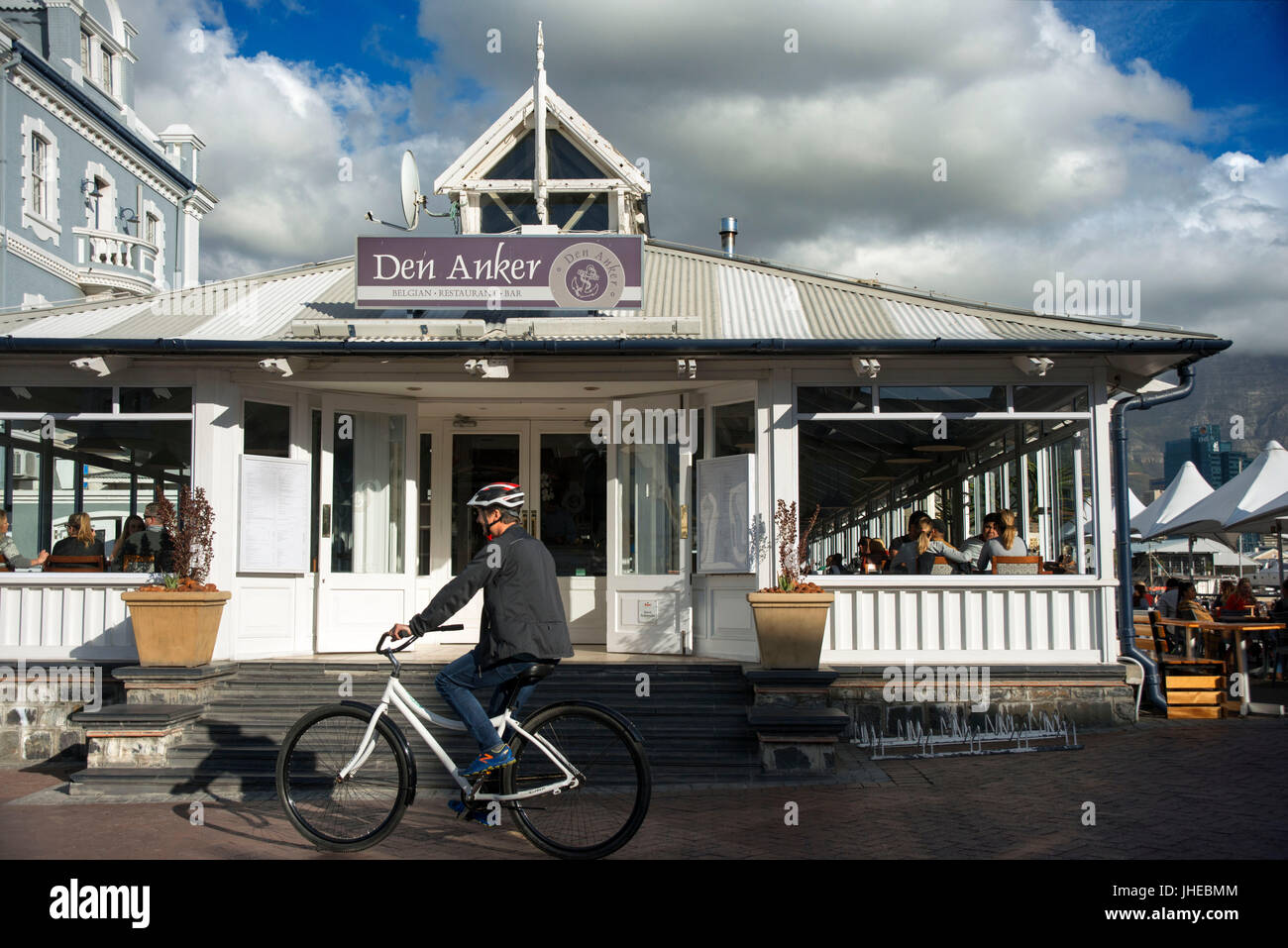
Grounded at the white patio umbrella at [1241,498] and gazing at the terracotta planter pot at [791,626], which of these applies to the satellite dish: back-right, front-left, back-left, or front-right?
front-right

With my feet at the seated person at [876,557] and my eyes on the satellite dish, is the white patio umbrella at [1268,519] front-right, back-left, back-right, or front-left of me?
back-right

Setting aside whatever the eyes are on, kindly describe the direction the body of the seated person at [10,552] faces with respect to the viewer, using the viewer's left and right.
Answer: facing to the right of the viewer

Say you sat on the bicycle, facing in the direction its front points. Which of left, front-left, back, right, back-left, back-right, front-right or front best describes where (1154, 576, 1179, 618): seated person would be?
back-right

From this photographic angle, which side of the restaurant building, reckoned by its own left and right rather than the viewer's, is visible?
front

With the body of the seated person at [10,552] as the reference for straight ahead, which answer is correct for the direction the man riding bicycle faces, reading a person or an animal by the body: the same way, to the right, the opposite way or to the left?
the opposite way

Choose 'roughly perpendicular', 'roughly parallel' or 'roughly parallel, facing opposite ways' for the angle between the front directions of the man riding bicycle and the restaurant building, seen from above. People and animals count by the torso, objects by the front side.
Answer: roughly perpendicular

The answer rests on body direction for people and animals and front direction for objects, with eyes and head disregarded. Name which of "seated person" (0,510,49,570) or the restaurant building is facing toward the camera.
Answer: the restaurant building

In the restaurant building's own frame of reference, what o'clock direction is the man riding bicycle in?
The man riding bicycle is roughly at 12 o'clock from the restaurant building.

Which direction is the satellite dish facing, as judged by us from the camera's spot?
facing to the left of the viewer

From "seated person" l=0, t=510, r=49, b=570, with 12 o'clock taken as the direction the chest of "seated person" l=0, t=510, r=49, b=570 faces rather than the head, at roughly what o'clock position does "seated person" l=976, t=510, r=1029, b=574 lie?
"seated person" l=976, t=510, r=1029, b=574 is roughly at 1 o'clock from "seated person" l=0, t=510, r=49, b=570.

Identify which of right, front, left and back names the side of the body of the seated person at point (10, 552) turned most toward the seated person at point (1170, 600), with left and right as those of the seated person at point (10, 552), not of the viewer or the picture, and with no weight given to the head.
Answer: front

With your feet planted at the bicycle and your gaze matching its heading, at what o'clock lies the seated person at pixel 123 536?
The seated person is roughly at 2 o'clock from the bicycle.
